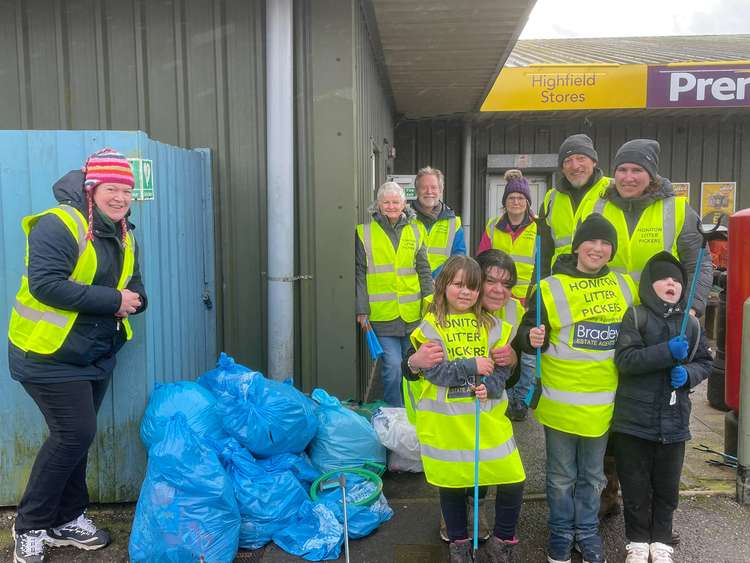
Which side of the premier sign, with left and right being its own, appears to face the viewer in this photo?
front

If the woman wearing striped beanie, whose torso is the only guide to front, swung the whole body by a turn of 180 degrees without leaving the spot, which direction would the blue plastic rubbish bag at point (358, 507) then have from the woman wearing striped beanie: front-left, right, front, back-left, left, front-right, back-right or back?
back-right

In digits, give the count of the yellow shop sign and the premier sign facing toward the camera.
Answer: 2

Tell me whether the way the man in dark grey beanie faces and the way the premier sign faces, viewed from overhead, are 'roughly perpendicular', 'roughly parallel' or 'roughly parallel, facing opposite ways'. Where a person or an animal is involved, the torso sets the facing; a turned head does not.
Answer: roughly parallel

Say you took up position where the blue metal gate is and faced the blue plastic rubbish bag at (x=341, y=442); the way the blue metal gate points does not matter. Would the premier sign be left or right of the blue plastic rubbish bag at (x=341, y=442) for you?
left

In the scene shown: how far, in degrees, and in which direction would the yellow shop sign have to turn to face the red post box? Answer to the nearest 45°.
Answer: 0° — it already faces it

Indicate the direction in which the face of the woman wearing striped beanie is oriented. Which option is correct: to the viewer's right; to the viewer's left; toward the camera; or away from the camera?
toward the camera

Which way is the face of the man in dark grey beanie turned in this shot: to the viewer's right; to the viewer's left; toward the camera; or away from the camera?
toward the camera

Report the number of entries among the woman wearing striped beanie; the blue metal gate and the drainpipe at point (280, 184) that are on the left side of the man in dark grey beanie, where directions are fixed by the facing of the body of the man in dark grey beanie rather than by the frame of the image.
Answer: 0

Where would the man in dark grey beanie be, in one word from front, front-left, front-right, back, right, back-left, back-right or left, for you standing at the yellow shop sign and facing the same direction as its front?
front

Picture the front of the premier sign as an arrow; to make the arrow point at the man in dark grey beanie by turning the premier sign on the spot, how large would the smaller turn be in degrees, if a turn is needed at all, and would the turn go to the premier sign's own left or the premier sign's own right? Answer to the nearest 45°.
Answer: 0° — it already faces them

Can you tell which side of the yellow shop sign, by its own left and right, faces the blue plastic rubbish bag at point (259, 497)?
front

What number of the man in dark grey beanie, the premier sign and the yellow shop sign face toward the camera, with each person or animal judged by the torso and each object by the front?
3

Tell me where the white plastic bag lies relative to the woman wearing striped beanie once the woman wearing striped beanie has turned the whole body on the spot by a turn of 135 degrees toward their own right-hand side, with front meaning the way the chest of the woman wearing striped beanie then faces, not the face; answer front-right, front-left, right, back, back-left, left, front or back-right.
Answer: back

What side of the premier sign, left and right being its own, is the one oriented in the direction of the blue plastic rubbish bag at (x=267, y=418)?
front

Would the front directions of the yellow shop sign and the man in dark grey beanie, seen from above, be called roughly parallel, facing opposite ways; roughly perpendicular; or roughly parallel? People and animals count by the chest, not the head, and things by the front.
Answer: roughly parallel

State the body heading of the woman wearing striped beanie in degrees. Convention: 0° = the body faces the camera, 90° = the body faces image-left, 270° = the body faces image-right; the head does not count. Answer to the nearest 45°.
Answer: approximately 315°

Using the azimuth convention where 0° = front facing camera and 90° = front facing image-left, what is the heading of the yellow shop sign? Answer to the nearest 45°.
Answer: approximately 0°

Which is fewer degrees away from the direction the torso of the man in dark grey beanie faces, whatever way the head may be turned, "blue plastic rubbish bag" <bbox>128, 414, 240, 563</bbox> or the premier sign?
the blue plastic rubbish bag

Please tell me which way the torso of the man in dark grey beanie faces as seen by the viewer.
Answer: toward the camera
